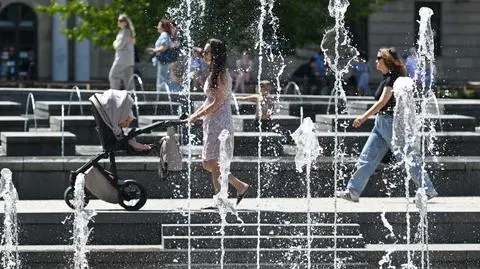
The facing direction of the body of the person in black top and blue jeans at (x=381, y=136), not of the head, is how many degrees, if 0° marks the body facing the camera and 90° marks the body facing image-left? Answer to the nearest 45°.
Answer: approximately 90°

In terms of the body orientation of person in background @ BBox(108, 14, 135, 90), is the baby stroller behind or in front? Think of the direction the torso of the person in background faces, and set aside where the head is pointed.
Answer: in front

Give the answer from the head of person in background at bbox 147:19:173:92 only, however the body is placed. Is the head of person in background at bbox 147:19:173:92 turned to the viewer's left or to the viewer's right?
to the viewer's left

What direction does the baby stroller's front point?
to the viewer's left

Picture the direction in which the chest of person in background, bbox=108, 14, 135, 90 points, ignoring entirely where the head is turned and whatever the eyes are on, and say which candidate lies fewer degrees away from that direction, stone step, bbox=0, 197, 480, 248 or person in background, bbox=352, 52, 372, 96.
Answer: the stone step

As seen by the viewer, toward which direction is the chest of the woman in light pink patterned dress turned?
to the viewer's left

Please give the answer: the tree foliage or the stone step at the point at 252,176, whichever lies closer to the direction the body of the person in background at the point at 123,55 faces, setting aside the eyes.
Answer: the stone step

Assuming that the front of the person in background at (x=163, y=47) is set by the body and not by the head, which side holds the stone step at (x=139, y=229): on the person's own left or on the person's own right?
on the person's own left
